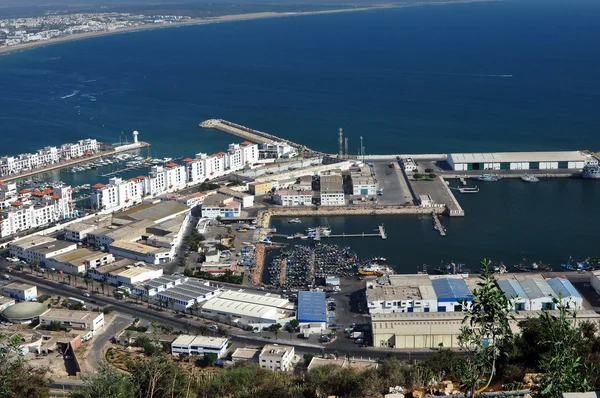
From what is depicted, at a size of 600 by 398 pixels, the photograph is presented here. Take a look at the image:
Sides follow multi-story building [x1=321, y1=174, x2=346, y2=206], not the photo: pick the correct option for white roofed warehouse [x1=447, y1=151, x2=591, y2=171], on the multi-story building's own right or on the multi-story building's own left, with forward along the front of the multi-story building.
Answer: on the multi-story building's own left

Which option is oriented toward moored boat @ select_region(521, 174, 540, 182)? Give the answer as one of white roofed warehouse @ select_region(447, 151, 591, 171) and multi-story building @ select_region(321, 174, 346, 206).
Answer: the white roofed warehouse

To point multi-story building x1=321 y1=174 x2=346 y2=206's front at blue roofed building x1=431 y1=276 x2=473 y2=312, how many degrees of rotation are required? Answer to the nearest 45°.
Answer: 0° — it already faces it

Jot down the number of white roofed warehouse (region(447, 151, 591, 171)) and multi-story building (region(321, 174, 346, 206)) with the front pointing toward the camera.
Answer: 2

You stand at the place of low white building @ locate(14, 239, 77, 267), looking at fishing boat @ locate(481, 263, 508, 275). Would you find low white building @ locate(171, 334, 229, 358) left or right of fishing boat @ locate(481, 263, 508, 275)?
right

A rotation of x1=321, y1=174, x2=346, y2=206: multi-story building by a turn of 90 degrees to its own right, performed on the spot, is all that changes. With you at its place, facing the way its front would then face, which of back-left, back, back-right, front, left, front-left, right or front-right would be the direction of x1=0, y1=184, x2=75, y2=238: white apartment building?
front

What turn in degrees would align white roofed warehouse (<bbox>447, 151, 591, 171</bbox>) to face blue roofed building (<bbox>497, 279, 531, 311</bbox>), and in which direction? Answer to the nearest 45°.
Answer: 0° — it already faces it

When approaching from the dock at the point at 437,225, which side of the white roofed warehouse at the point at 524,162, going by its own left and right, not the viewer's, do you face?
front

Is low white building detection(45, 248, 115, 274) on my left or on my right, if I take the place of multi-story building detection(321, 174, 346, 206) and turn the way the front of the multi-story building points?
on my right

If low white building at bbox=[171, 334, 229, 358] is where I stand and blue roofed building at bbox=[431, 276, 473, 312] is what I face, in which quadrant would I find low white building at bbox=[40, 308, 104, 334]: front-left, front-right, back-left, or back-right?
back-left
